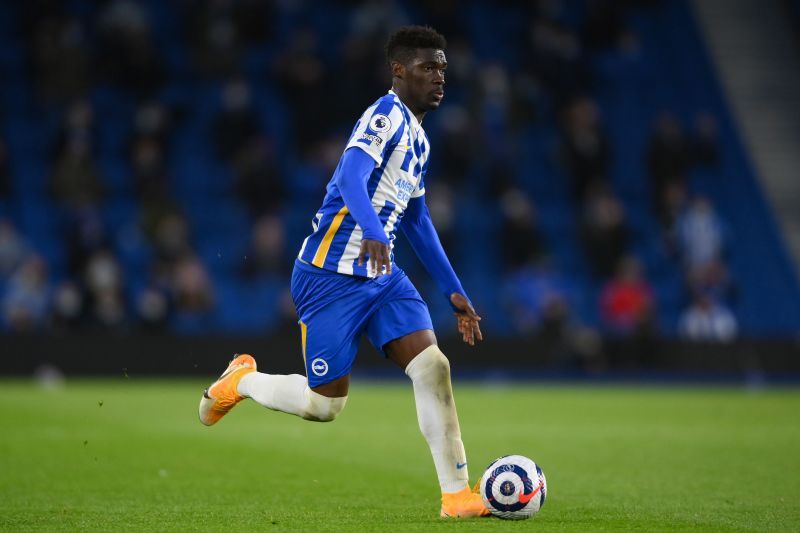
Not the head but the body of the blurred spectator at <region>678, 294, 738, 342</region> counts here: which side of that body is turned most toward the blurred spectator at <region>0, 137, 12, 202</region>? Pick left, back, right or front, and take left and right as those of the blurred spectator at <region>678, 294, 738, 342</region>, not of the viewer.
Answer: right

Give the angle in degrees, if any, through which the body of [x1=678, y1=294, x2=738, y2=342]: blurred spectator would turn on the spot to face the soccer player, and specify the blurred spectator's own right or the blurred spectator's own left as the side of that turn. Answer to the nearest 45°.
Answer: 0° — they already face them

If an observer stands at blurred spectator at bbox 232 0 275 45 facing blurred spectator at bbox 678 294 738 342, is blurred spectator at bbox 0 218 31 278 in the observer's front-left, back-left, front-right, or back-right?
back-right

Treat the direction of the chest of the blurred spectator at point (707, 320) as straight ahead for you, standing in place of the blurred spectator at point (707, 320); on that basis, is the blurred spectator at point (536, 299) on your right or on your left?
on your right

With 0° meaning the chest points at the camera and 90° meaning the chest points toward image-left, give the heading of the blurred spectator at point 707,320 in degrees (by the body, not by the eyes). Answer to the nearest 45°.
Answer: approximately 0°

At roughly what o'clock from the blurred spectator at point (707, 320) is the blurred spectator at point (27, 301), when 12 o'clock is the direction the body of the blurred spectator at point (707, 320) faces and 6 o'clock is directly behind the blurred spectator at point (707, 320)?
the blurred spectator at point (27, 301) is roughly at 2 o'clock from the blurred spectator at point (707, 320).

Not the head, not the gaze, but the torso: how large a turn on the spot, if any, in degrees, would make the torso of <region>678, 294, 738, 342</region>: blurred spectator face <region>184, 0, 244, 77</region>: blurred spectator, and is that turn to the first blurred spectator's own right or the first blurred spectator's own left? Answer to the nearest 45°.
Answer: approximately 90° to the first blurred spectator's own right

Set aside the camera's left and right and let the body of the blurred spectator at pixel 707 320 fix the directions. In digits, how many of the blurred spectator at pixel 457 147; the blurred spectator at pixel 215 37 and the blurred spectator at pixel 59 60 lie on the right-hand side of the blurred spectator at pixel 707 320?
3

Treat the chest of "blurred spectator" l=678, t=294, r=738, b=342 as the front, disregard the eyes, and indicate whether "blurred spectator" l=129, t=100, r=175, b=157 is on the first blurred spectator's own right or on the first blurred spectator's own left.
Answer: on the first blurred spectator's own right

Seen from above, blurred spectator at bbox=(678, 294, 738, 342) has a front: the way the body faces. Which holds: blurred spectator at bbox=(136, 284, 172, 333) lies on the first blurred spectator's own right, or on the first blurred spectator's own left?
on the first blurred spectator's own right

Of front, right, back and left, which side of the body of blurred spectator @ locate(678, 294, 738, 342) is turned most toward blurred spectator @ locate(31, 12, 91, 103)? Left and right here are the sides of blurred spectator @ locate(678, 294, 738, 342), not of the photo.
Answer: right
